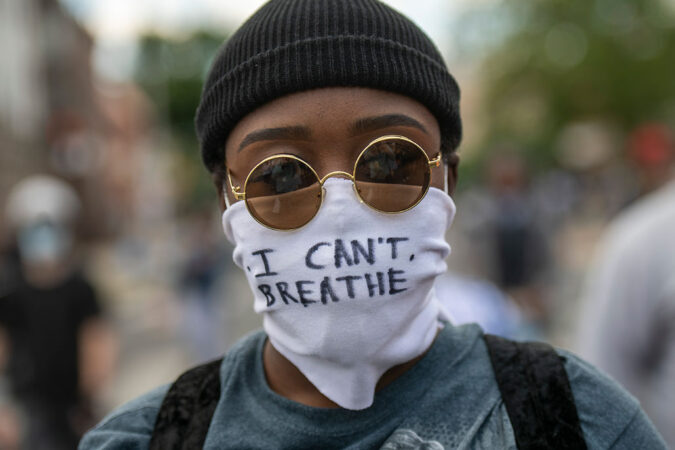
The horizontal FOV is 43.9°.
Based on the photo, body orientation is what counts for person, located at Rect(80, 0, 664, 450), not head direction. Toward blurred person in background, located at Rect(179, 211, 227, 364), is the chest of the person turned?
no

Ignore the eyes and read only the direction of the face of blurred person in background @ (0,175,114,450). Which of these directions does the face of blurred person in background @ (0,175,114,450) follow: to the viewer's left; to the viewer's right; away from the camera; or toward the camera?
toward the camera

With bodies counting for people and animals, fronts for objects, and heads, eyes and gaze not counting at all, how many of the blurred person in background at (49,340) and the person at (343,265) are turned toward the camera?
2

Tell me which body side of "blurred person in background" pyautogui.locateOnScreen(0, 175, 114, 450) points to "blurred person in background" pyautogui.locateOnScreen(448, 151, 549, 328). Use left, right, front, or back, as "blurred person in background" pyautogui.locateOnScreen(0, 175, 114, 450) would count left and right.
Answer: left

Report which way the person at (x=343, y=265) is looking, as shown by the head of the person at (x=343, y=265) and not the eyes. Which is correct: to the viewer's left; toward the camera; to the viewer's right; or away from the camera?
toward the camera

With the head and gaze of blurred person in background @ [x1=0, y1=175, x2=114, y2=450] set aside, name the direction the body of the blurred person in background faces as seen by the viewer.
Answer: toward the camera

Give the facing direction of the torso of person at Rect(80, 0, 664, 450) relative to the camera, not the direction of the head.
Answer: toward the camera

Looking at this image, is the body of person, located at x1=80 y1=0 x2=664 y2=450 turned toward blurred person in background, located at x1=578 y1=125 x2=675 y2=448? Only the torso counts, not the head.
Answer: no

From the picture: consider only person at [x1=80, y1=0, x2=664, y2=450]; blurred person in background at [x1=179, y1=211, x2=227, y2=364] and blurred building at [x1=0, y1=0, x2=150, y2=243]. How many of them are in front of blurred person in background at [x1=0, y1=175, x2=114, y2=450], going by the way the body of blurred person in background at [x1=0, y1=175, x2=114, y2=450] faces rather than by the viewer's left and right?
1

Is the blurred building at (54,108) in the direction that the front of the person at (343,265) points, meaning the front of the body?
no

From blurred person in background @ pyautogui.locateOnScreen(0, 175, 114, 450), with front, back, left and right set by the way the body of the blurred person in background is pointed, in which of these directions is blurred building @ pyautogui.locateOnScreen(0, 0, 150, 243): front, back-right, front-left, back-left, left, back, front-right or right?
back

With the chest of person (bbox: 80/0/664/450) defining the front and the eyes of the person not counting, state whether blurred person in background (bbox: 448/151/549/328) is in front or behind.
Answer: behind

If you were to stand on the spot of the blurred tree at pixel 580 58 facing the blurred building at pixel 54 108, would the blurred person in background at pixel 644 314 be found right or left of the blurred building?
left

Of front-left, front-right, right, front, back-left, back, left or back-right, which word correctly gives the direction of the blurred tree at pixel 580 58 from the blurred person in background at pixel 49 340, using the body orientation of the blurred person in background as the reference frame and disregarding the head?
back-left

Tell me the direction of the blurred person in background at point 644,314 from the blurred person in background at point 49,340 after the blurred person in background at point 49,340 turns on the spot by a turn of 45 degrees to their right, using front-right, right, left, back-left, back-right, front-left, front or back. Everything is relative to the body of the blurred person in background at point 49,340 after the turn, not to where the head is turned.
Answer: left
